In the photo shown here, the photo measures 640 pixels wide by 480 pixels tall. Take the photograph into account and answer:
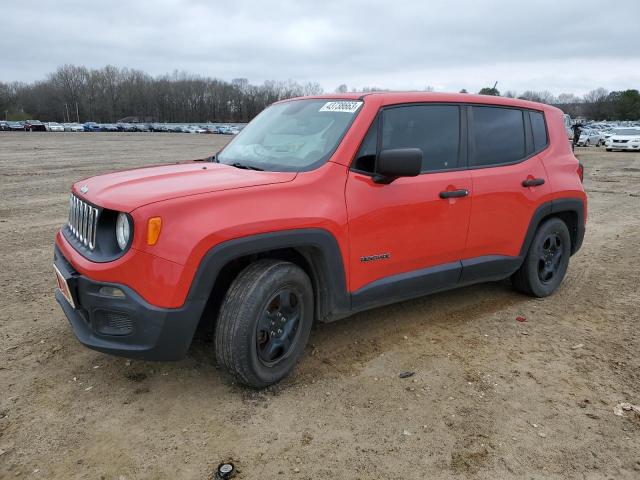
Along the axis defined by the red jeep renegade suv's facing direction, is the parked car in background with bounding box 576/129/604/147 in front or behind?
behind

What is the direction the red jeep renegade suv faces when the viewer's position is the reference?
facing the viewer and to the left of the viewer

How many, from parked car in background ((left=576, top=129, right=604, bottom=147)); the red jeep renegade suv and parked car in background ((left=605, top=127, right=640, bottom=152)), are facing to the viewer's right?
0

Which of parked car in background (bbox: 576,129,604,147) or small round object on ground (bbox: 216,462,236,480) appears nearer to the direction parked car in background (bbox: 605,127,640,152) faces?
the small round object on ground

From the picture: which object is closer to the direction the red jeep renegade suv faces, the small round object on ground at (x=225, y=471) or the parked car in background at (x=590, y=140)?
the small round object on ground

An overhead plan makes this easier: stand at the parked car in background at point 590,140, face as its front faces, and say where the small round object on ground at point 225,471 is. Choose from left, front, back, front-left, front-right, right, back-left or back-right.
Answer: front-left

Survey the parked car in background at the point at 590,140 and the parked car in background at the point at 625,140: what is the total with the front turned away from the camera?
0

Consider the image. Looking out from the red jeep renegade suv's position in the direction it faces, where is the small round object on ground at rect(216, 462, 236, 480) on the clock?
The small round object on ground is roughly at 11 o'clock from the red jeep renegade suv.

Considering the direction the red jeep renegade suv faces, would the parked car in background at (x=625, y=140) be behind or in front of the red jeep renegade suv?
behind

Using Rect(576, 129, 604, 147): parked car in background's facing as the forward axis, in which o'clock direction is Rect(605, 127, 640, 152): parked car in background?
Rect(605, 127, 640, 152): parked car in background is roughly at 10 o'clock from Rect(576, 129, 604, 147): parked car in background.
